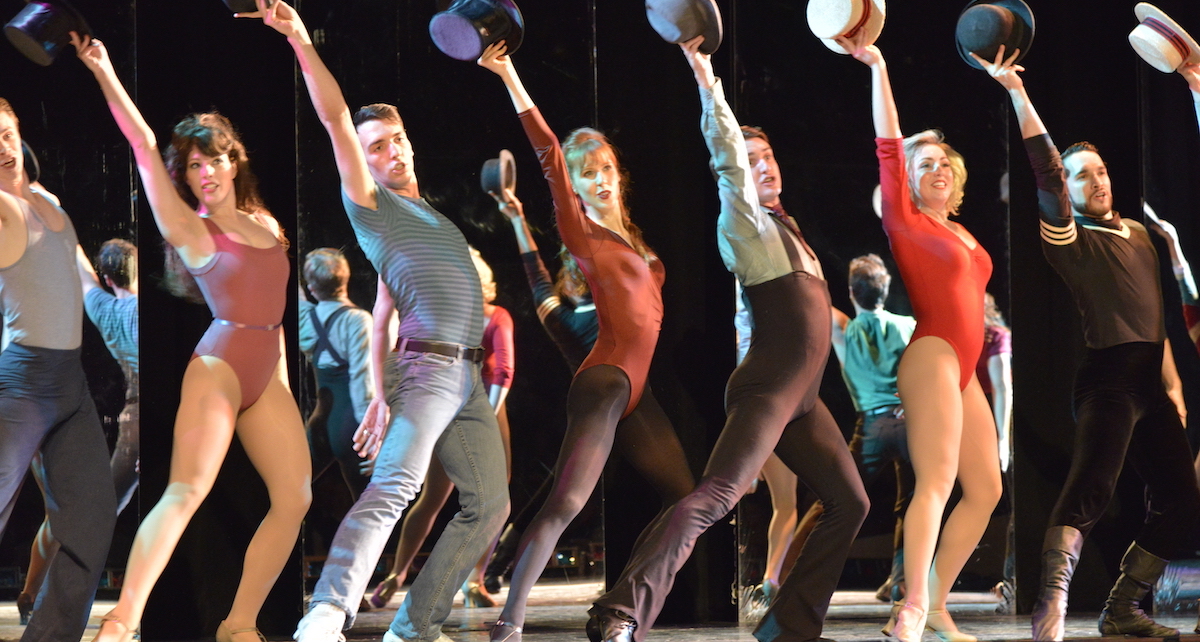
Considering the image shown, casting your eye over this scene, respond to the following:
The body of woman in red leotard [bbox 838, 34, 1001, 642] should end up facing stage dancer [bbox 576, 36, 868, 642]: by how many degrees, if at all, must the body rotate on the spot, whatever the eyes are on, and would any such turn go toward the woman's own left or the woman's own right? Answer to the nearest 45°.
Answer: approximately 90° to the woman's own right

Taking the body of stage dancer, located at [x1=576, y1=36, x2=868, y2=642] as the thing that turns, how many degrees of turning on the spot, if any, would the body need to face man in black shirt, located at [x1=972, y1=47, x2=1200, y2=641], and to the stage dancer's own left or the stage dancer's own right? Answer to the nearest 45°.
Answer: approximately 90° to the stage dancer's own left
